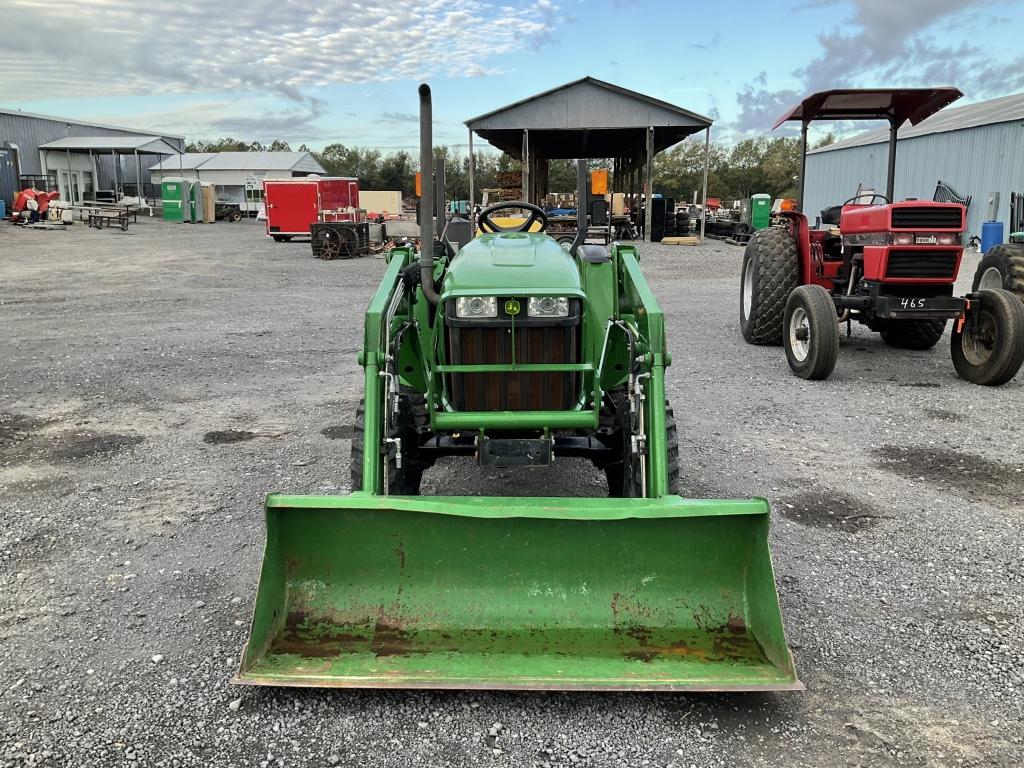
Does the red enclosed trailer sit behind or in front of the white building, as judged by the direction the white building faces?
in front

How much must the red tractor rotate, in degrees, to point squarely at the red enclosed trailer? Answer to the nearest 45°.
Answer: approximately 180°

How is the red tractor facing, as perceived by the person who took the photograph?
facing the viewer and to the right of the viewer

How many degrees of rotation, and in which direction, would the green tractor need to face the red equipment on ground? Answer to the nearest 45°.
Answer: approximately 135° to its right

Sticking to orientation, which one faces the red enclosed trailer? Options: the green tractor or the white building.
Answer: the white building

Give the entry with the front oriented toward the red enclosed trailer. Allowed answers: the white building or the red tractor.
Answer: the white building

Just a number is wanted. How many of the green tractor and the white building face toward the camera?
2

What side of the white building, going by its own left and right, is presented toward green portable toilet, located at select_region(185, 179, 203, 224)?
front

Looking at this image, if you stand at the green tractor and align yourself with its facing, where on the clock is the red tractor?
The red tractor is roughly at 7 o'clock from the green tractor.
